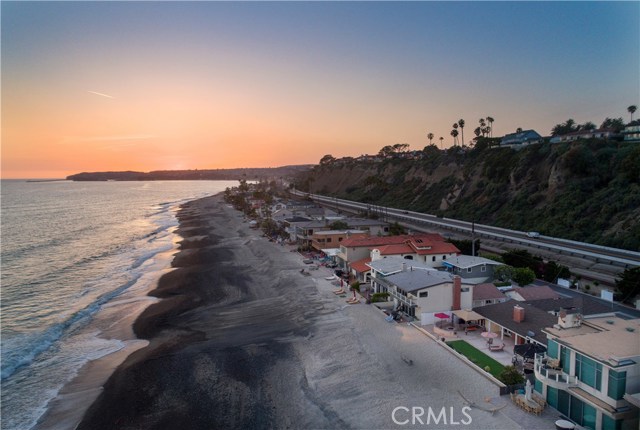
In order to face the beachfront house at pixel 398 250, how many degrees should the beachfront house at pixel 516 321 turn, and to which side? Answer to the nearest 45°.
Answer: approximately 90° to its right

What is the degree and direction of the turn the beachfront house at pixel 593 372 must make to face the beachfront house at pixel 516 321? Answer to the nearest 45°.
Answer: approximately 90° to its right

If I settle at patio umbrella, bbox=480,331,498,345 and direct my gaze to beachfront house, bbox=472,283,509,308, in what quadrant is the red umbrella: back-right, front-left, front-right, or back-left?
front-left

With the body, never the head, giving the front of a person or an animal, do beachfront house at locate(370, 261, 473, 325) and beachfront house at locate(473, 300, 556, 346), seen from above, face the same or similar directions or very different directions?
same or similar directions

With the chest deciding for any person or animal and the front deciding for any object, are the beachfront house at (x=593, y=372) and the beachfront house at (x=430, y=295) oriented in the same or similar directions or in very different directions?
same or similar directions

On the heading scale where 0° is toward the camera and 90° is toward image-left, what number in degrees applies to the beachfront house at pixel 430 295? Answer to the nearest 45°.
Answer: approximately 45°

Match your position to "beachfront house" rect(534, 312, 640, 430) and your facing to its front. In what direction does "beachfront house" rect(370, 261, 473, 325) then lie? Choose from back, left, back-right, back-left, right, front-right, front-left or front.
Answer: right

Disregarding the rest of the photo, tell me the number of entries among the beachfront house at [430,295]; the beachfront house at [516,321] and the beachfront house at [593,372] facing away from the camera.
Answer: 0

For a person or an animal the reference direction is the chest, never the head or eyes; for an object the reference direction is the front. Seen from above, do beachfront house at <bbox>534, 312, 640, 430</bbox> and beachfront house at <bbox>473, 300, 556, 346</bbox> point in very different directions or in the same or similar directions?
same or similar directions

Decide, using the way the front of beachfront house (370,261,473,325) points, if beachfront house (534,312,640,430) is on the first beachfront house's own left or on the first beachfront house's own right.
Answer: on the first beachfront house's own left

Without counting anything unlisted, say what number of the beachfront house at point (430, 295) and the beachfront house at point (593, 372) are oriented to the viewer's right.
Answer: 0

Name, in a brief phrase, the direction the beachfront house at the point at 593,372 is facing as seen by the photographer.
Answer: facing the viewer and to the left of the viewer
